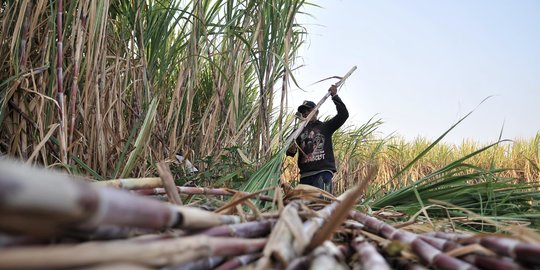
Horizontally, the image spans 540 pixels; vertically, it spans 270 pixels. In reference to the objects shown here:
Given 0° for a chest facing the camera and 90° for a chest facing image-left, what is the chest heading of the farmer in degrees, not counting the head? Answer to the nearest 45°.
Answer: approximately 45°

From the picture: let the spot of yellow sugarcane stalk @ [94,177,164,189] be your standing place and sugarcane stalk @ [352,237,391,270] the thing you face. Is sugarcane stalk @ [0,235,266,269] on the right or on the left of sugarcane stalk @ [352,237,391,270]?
right

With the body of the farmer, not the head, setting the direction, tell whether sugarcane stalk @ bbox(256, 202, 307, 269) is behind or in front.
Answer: in front

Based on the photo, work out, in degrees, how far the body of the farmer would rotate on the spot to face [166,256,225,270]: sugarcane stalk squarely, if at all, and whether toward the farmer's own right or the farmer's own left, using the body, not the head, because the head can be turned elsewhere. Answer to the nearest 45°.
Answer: approximately 45° to the farmer's own left

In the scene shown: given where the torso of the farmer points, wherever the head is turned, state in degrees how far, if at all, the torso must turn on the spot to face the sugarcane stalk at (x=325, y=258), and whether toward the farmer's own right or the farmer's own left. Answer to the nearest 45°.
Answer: approximately 45° to the farmer's own left

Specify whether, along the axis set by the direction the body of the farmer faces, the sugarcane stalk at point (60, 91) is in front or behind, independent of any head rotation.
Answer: in front
